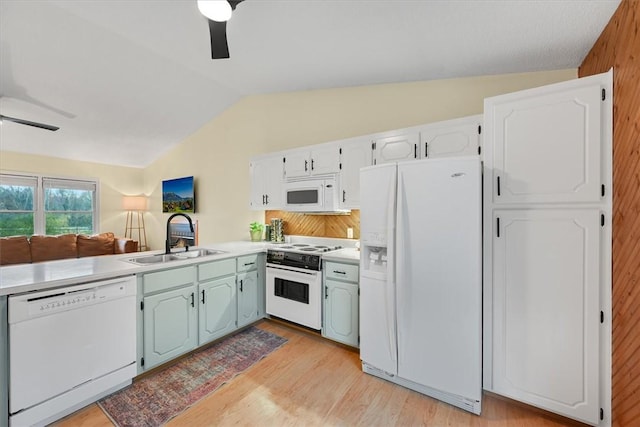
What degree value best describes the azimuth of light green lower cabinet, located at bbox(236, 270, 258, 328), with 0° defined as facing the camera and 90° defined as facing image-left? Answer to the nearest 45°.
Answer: approximately 315°

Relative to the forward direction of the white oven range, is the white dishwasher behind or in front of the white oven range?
in front

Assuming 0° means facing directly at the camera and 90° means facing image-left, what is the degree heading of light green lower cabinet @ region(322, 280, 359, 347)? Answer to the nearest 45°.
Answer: approximately 45°

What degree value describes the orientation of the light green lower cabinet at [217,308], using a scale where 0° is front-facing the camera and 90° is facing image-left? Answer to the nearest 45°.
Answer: approximately 315°

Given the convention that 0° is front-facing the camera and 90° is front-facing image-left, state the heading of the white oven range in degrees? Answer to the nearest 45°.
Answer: approximately 45°
